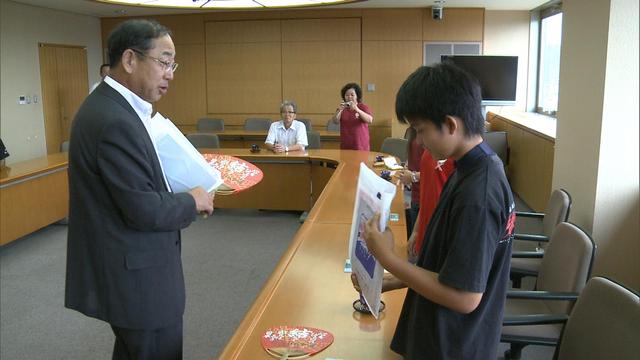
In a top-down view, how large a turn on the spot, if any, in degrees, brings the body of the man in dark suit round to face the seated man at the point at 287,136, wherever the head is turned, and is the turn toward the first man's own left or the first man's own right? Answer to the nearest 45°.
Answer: approximately 90° to the first man's own left

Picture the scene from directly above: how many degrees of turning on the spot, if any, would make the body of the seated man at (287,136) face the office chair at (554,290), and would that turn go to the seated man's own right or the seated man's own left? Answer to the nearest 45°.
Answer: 0° — they already face it

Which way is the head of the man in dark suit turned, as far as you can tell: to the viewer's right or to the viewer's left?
to the viewer's right

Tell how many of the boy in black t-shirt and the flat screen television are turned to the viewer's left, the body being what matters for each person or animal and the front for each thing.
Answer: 1

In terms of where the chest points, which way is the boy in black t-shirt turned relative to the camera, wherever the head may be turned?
to the viewer's left

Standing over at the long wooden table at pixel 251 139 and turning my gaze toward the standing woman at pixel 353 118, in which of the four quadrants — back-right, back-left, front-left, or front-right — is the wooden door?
back-right

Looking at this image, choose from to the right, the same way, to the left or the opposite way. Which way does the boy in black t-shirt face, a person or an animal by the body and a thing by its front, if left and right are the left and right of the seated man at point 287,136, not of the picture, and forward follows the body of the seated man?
to the right

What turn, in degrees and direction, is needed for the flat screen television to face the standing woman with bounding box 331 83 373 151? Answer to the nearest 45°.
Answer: approximately 45° to its right

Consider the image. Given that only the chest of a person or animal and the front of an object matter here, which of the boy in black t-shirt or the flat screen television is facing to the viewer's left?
the boy in black t-shirt

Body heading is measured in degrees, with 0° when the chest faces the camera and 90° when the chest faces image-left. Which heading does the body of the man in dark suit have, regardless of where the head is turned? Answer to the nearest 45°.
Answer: approximately 270°

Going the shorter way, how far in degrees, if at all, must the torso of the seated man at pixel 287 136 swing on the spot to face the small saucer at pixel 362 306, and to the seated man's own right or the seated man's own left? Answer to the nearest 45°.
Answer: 0° — they already face it

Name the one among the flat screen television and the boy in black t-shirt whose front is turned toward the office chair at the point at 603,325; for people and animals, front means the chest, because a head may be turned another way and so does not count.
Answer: the flat screen television

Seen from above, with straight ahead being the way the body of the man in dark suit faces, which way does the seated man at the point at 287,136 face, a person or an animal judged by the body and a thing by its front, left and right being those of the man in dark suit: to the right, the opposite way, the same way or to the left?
to the right
